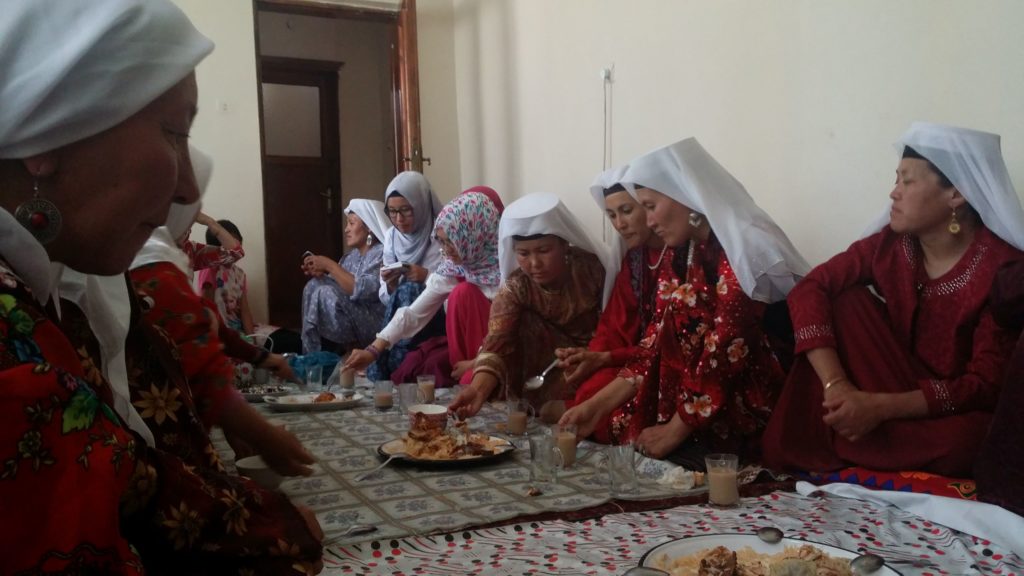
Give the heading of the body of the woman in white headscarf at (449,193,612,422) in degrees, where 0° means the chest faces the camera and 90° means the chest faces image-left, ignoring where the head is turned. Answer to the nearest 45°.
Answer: approximately 45°

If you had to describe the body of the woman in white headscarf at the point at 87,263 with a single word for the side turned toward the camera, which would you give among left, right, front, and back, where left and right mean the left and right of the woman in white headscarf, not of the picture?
right

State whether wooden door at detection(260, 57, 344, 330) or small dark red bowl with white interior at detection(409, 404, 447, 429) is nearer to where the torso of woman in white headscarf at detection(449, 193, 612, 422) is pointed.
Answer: the small dark red bowl with white interior

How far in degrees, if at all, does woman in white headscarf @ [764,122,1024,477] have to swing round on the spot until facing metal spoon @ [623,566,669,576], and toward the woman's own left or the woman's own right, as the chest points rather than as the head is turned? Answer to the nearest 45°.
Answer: approximately 45° to the woman's own left

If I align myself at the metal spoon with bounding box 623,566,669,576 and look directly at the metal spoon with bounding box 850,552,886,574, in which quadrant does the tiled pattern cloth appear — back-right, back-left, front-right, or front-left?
back-left

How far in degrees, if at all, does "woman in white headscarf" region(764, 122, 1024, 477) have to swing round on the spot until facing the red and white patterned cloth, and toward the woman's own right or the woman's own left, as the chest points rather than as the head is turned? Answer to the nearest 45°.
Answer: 0° — they already face it
